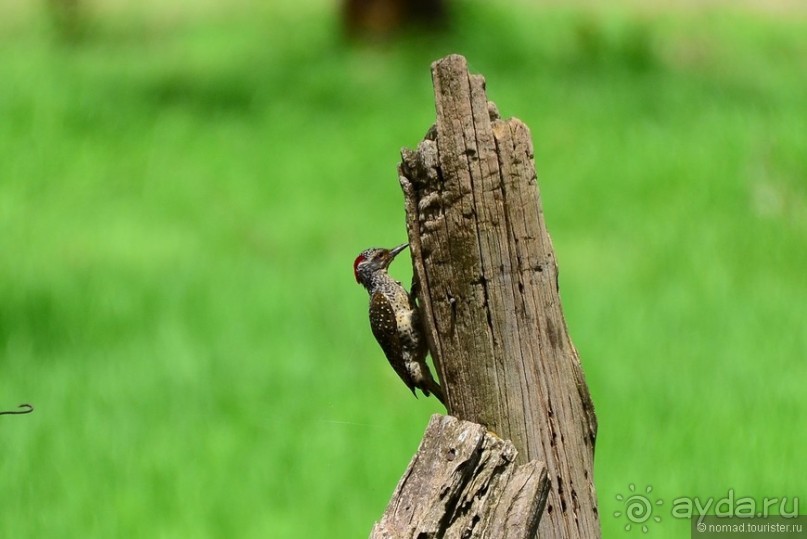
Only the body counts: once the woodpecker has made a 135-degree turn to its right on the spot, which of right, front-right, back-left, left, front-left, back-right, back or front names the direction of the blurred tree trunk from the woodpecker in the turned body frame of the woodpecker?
back-right

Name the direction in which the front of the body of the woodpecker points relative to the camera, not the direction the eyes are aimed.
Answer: to the viewer's right
